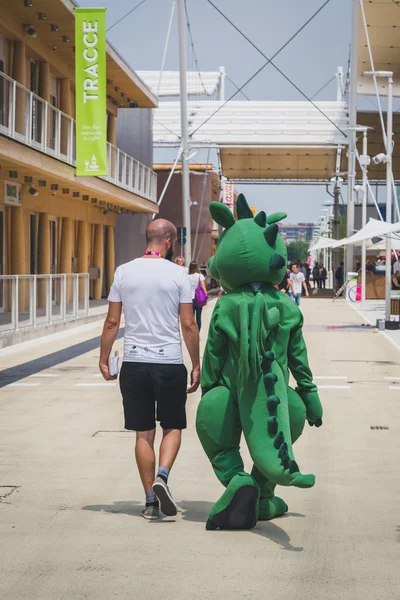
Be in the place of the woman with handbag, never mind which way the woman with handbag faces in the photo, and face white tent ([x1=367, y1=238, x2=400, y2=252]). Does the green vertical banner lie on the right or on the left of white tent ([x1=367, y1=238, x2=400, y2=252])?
left

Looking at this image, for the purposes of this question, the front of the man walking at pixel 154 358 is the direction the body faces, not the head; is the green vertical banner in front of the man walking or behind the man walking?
in front

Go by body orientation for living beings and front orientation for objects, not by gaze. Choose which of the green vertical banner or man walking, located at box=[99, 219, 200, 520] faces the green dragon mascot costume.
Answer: the green vertical banner

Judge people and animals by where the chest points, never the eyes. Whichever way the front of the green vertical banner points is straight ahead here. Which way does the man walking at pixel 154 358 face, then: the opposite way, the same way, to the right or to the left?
the opposite way

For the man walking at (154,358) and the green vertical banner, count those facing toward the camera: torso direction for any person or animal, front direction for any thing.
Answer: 1

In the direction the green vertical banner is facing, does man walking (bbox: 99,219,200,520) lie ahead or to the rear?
ahead

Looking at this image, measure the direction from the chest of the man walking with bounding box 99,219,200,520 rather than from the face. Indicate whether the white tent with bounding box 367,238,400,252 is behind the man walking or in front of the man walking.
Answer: in front

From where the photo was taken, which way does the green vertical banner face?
toward the camera

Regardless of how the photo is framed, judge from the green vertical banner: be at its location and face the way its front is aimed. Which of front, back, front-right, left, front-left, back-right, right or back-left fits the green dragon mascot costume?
front

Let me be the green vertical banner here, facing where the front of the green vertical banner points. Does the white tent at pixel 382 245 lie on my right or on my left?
on my left

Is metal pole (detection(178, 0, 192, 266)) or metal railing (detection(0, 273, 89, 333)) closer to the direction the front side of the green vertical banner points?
the metal railing

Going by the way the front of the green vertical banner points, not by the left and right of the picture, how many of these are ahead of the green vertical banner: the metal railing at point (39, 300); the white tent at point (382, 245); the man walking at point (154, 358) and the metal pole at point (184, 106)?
2

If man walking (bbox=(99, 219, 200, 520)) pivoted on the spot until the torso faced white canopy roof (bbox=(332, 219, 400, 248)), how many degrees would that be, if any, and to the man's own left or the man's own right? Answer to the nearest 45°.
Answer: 0° — they already face it

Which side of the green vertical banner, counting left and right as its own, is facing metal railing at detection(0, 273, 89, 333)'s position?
front

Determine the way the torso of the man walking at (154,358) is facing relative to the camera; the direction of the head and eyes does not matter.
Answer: away from the camera
